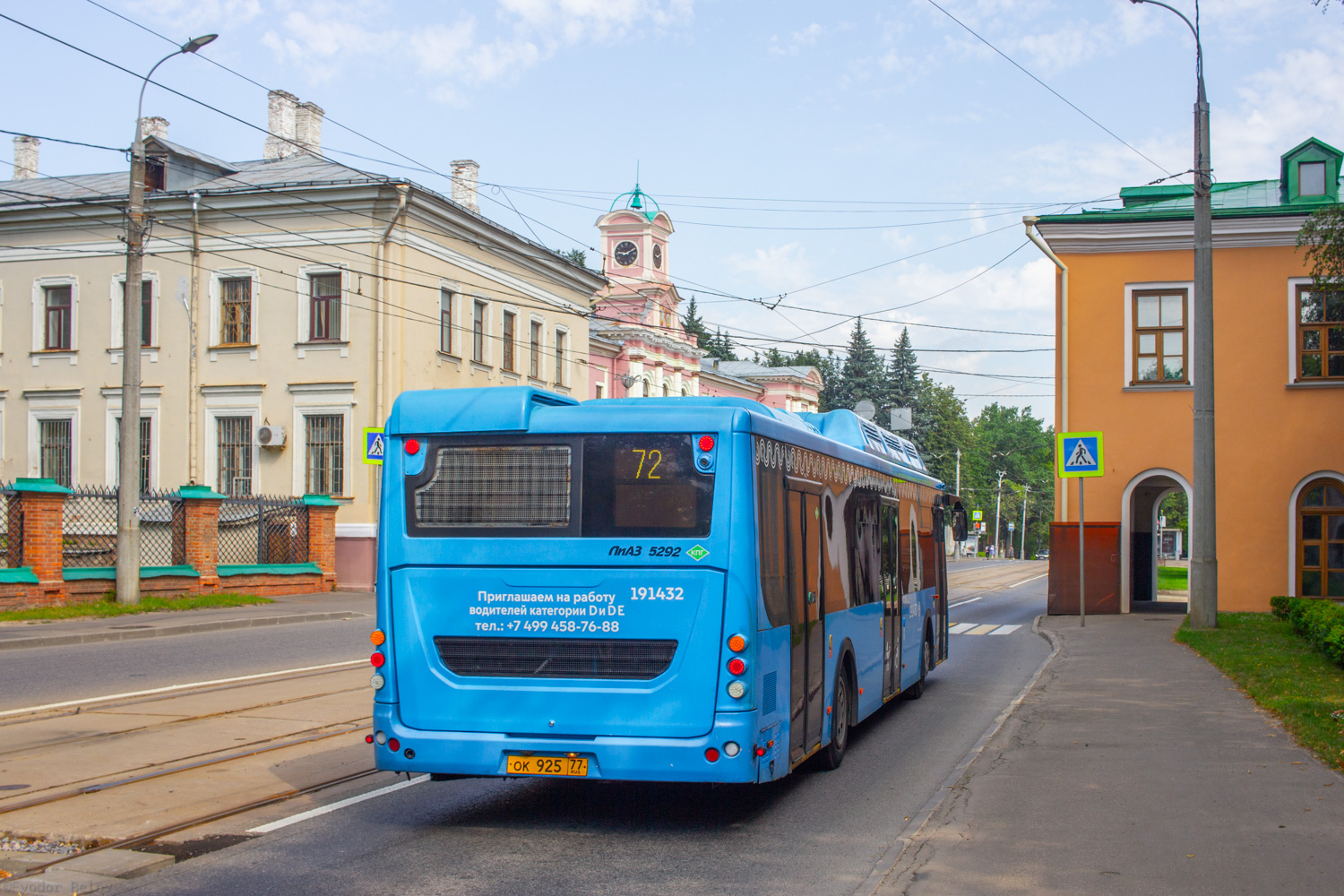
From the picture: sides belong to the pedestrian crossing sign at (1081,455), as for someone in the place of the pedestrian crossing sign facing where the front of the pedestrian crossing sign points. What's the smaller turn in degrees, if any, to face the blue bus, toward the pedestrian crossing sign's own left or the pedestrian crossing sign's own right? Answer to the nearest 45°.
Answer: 0° — it already faces it

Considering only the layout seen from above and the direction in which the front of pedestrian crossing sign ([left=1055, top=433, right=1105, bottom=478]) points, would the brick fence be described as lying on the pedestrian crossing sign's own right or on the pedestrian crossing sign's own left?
on the pedestrian crossing sign's own right

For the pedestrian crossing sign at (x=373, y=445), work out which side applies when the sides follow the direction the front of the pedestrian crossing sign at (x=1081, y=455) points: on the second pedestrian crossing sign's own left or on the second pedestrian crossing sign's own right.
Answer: on the second pedestrian crossing sign's own right

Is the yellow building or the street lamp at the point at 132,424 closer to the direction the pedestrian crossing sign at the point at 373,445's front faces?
the street lamp

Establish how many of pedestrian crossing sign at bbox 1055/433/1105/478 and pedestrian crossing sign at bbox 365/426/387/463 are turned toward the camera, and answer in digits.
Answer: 2

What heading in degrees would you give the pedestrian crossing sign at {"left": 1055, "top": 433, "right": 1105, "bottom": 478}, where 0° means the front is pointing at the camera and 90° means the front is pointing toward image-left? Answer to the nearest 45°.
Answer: approximately 0°

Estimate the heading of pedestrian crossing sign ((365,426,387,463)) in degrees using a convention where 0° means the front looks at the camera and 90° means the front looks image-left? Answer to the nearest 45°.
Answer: approximately 0°

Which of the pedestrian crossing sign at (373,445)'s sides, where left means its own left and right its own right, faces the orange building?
left

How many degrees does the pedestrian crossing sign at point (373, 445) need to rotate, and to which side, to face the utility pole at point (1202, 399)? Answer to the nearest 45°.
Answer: approximately 45° to its left
